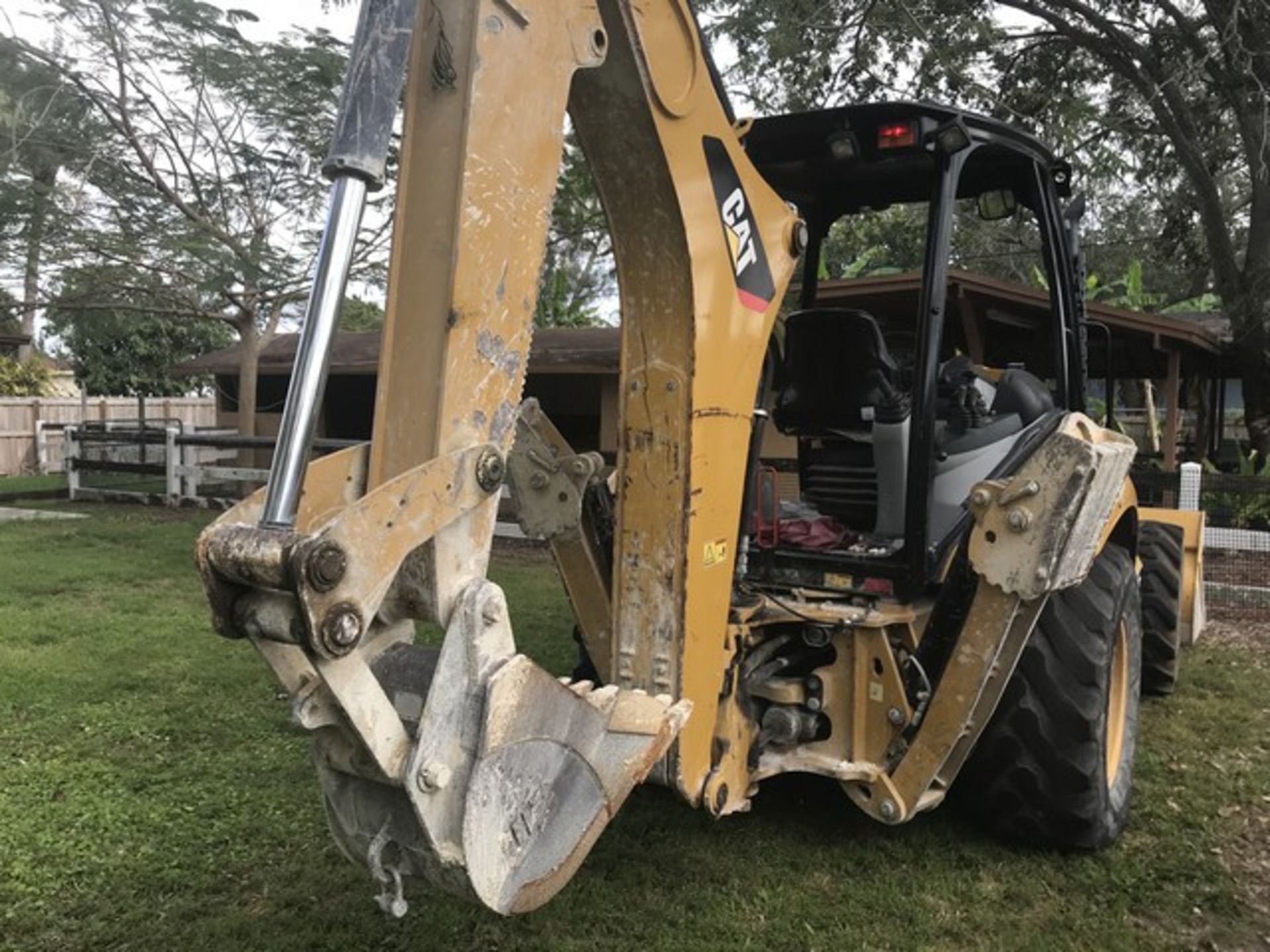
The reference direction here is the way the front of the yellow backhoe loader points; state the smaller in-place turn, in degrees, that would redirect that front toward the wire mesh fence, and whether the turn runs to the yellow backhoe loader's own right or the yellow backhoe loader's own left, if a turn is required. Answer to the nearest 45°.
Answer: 0° — it already faces it

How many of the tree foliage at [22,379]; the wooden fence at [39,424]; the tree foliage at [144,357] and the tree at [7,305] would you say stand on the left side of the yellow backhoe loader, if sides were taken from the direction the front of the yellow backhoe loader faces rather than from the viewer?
4

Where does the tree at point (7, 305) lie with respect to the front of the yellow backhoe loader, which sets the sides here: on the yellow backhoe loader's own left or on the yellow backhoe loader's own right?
on the yellow backhoe loader's own left

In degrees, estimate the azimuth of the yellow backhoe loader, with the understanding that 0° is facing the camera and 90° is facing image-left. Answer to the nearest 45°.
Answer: approximately 225°

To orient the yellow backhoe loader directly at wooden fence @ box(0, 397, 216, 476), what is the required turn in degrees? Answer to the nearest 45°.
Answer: approximately 90° to its left

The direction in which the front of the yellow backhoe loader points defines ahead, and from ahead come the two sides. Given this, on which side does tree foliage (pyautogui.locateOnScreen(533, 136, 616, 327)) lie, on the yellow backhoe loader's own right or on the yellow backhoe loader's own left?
on the yellow backhoe loader's own left

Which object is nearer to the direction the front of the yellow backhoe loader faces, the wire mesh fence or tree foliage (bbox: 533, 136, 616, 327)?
the wire mesh fence

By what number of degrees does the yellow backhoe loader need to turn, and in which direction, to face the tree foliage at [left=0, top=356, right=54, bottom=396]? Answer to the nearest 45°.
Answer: approximately 90° to its left
